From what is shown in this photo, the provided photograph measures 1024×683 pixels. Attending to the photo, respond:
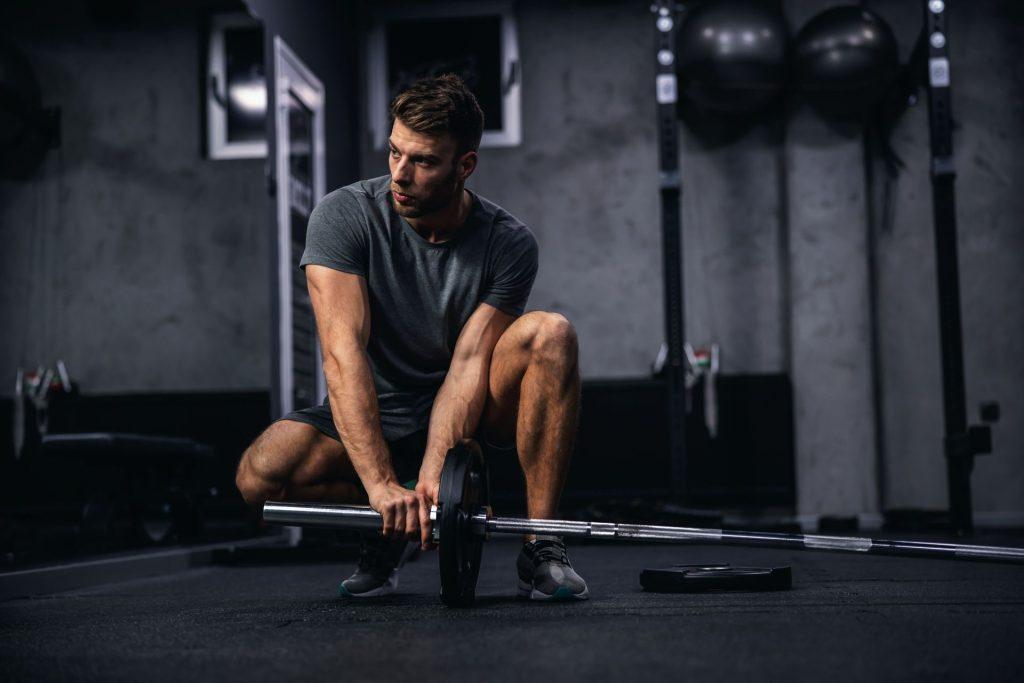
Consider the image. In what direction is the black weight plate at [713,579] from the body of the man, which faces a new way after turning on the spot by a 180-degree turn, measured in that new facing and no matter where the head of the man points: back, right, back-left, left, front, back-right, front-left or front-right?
right

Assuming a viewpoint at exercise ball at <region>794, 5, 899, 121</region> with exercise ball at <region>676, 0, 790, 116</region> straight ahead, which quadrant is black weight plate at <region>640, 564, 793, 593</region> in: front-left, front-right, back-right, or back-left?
front-left

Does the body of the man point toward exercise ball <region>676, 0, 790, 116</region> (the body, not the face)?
no

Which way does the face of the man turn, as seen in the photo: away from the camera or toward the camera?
toward the camera

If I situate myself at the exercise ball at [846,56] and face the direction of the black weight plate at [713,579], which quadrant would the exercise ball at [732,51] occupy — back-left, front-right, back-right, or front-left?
front-right

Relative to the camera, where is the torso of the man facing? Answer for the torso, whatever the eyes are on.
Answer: toward the camera

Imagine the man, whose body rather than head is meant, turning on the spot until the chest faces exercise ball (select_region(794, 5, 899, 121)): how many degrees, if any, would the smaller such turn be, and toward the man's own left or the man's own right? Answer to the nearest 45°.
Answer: approximately 135° to the man's own left
